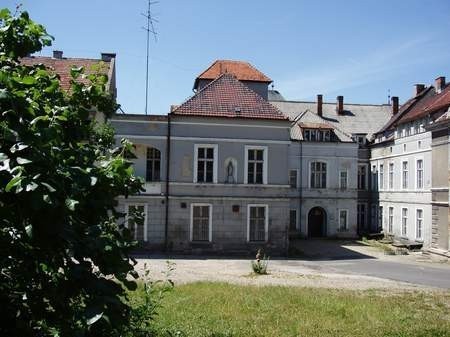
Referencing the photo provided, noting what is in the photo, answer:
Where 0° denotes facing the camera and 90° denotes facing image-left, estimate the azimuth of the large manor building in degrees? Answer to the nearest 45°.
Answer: approximately 0°

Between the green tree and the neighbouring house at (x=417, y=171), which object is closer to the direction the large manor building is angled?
the green tree

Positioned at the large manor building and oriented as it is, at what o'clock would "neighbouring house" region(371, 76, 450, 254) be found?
The neighbouring house is roughly at 8 o'clock from the large manor building.

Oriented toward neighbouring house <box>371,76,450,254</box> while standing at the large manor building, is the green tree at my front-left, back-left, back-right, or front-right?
back-right

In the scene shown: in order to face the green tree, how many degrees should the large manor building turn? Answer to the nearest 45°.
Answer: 0° — it already faces it
